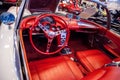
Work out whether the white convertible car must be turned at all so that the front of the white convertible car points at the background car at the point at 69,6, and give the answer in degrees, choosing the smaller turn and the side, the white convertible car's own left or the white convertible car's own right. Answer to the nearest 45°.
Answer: approximately 45° to the white convertible car's own right

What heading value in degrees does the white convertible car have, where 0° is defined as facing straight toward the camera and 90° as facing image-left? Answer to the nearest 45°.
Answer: approximately 135°
